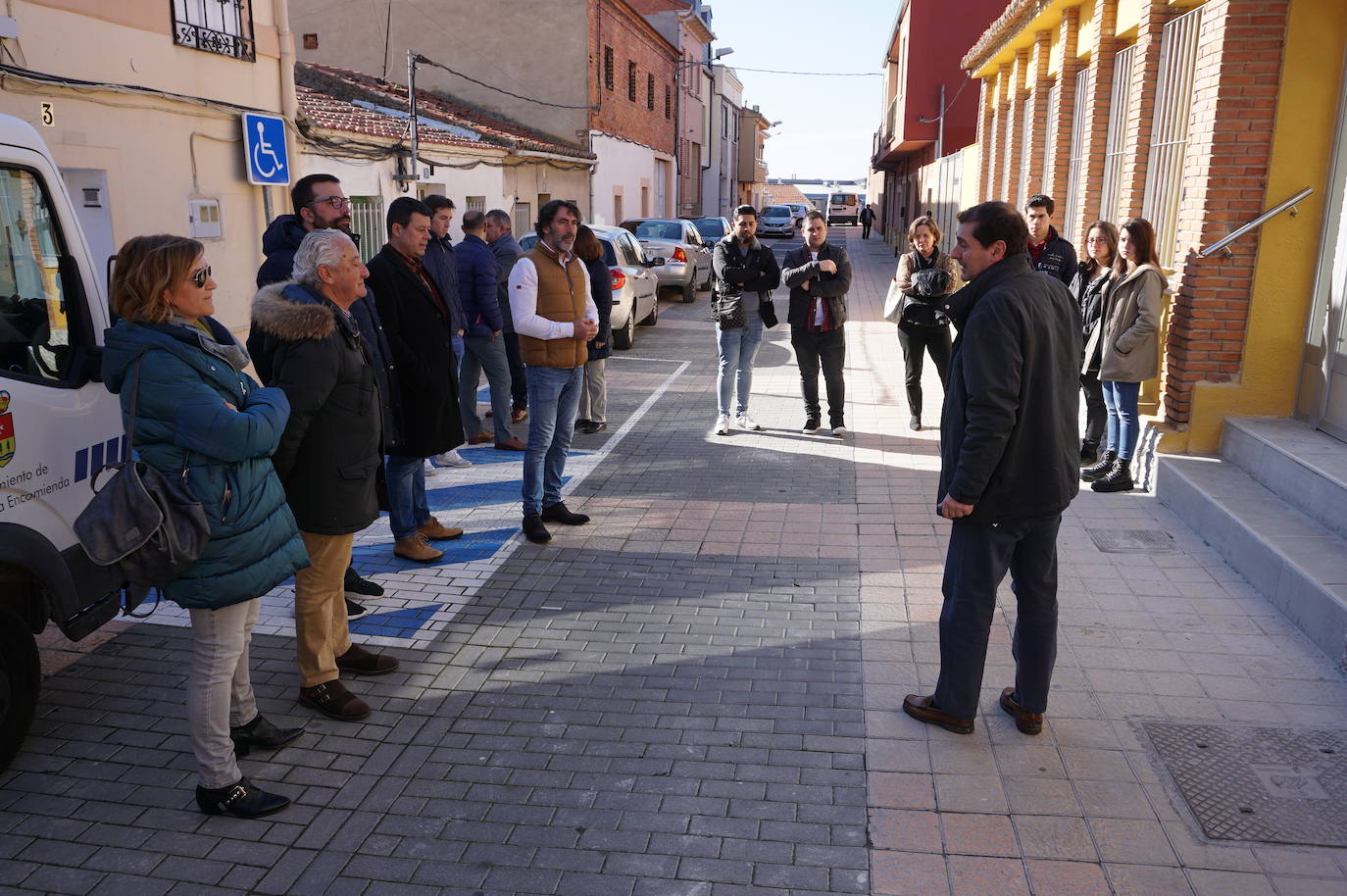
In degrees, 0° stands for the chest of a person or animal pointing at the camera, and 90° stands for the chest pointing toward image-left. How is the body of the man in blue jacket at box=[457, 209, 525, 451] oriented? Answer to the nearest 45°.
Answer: approximately 225°

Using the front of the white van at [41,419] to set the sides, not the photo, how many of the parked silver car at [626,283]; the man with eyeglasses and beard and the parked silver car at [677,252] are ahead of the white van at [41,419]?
3

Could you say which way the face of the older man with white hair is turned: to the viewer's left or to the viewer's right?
to the viewer's right

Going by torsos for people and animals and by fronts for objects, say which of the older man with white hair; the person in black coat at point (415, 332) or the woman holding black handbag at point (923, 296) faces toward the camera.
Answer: the woman holding black handbag

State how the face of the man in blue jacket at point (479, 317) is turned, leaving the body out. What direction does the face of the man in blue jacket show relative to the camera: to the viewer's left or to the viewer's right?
to the viewer's right

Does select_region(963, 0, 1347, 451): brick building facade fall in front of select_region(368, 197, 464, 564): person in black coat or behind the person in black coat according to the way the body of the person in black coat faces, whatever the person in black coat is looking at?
in front

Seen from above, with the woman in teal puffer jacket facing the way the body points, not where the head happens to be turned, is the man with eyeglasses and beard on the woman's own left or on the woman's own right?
on the woman's own left

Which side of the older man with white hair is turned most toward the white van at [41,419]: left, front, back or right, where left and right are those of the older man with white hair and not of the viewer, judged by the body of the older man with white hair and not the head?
back

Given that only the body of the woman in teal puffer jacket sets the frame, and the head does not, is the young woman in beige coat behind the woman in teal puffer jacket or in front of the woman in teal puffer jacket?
in front

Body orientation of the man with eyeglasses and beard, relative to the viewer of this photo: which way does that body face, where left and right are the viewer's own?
facing to the right of the viewer

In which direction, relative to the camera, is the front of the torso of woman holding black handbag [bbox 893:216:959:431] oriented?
toward the camera

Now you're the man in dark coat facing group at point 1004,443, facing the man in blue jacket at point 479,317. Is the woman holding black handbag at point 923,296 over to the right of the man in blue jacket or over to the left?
right

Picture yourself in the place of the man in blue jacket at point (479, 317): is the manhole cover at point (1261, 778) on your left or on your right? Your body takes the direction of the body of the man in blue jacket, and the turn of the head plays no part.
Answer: on your right

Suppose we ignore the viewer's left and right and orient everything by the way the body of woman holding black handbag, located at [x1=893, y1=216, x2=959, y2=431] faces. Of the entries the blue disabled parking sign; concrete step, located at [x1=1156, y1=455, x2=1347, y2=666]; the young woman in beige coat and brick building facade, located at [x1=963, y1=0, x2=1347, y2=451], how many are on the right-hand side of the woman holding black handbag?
1

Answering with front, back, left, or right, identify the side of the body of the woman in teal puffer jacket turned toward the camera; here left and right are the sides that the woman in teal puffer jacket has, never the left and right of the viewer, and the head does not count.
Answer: right
